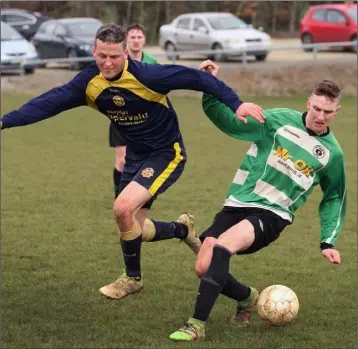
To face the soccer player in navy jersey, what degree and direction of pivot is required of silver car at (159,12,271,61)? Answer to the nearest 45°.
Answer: approximately 45° to its right

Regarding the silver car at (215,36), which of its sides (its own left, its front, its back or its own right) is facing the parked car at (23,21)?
back

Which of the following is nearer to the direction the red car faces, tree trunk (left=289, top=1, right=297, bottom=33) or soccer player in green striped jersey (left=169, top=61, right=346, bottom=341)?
the soccer player in green striped jersey

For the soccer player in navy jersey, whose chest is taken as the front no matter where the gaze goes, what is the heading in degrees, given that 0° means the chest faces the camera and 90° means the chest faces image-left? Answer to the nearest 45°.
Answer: approximately 45°

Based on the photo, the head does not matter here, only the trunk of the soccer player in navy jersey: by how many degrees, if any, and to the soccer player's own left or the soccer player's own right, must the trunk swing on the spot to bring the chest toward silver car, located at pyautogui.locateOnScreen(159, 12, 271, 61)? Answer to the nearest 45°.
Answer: approximately 135° to the soccer player's own right

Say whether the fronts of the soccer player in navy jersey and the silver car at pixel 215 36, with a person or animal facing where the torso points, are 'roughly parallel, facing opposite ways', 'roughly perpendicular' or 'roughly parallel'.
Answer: roughly perpendicular

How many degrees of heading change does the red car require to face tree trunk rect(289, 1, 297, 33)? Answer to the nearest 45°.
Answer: approximately 135° to its left

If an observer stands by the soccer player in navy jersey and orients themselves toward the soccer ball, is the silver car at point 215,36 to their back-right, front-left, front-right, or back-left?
back-left
